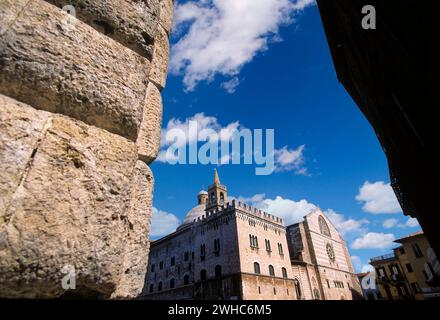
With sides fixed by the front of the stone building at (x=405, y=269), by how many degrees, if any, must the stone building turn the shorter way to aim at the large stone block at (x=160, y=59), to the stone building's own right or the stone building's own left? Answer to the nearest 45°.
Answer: approximately 45° to the stone building's own left

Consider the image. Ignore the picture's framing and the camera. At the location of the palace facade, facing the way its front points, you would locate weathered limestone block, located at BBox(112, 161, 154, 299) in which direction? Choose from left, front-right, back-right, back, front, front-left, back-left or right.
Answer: front-right

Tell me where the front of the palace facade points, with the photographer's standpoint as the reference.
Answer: facing the viewer and to the right of the viewer

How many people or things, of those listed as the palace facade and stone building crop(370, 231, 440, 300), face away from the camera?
0

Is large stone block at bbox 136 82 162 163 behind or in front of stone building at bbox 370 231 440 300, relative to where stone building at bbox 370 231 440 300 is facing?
in front

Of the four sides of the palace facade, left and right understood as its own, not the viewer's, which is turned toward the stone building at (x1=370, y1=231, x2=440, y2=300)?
left

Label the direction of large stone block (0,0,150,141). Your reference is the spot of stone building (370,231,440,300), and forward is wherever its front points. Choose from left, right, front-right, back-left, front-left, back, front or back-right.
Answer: front-left

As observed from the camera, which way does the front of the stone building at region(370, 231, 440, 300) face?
facing the viewer and to the left of the viewer

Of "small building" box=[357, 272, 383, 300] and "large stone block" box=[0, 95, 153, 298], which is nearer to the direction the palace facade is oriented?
the large stone block

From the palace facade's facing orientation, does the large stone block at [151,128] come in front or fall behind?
in front

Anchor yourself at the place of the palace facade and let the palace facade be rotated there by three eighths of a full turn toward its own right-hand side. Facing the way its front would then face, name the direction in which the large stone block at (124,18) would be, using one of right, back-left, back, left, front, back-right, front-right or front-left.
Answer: left
